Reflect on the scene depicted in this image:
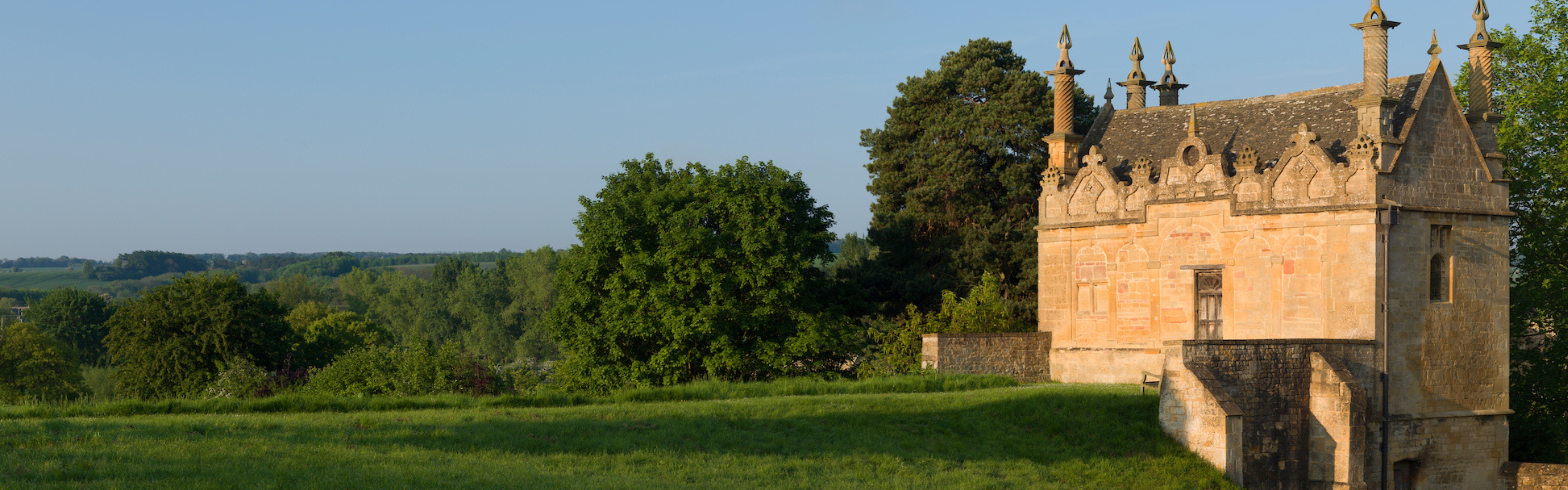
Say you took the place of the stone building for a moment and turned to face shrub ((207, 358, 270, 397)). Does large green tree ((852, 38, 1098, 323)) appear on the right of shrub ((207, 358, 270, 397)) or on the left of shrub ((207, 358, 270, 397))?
right

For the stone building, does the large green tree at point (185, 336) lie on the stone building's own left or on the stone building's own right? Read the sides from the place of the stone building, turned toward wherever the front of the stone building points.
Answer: on the stone building's own right

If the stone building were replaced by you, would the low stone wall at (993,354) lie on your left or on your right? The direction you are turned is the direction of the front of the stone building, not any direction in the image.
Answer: on your right

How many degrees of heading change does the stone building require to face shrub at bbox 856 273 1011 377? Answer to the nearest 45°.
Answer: approximately 90° to its right

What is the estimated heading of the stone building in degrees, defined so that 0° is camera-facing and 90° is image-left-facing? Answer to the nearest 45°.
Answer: approximately 45°

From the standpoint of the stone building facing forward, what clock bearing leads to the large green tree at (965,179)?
The large green tree is roughly at 3 o'clock from the stone building.

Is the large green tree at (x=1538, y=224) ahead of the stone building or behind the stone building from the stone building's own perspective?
behind
